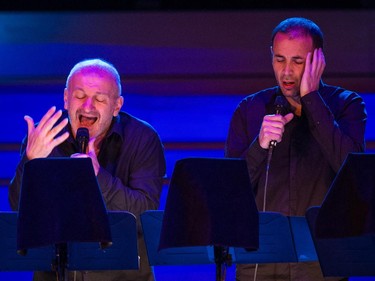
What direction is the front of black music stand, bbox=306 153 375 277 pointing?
away from the camera

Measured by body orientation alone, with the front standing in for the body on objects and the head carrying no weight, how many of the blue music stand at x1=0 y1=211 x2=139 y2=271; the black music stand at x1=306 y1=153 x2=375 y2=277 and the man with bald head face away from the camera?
2

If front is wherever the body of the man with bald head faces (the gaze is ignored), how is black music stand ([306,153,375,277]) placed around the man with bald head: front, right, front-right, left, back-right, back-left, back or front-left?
front-left

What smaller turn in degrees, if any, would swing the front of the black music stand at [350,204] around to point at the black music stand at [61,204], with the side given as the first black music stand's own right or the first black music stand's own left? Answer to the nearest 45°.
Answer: approximately 90° to the first black music stand's own left

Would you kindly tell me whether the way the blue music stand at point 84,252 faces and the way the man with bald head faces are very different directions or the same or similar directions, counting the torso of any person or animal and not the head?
very different directions

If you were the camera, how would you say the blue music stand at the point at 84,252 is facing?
facing away from the viewer

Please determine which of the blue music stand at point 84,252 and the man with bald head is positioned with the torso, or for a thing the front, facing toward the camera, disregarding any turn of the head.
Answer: the man with bald head

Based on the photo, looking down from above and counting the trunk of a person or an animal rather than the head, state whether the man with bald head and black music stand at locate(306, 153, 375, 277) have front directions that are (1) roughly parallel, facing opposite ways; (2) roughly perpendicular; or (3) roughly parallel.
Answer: roughly parallel, facing opposite ways

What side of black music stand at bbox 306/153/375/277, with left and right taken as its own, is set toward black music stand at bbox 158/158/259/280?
left

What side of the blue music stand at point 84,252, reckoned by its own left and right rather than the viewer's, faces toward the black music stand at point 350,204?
right

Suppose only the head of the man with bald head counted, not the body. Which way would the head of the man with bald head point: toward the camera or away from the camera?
toward the camera

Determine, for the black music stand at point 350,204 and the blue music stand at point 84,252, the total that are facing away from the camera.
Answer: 2

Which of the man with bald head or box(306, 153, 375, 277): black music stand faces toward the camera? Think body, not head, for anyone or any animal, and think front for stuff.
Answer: the man with bald head

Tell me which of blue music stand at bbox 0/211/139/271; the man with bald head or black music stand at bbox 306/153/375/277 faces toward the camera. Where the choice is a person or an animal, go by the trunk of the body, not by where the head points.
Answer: the man with bald head

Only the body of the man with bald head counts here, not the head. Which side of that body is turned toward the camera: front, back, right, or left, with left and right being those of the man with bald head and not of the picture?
front

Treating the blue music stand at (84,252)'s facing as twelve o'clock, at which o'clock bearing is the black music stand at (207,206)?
the black music stand at (207,206) is roughly at 4 o'clock from the blue music stand at (84,252).
